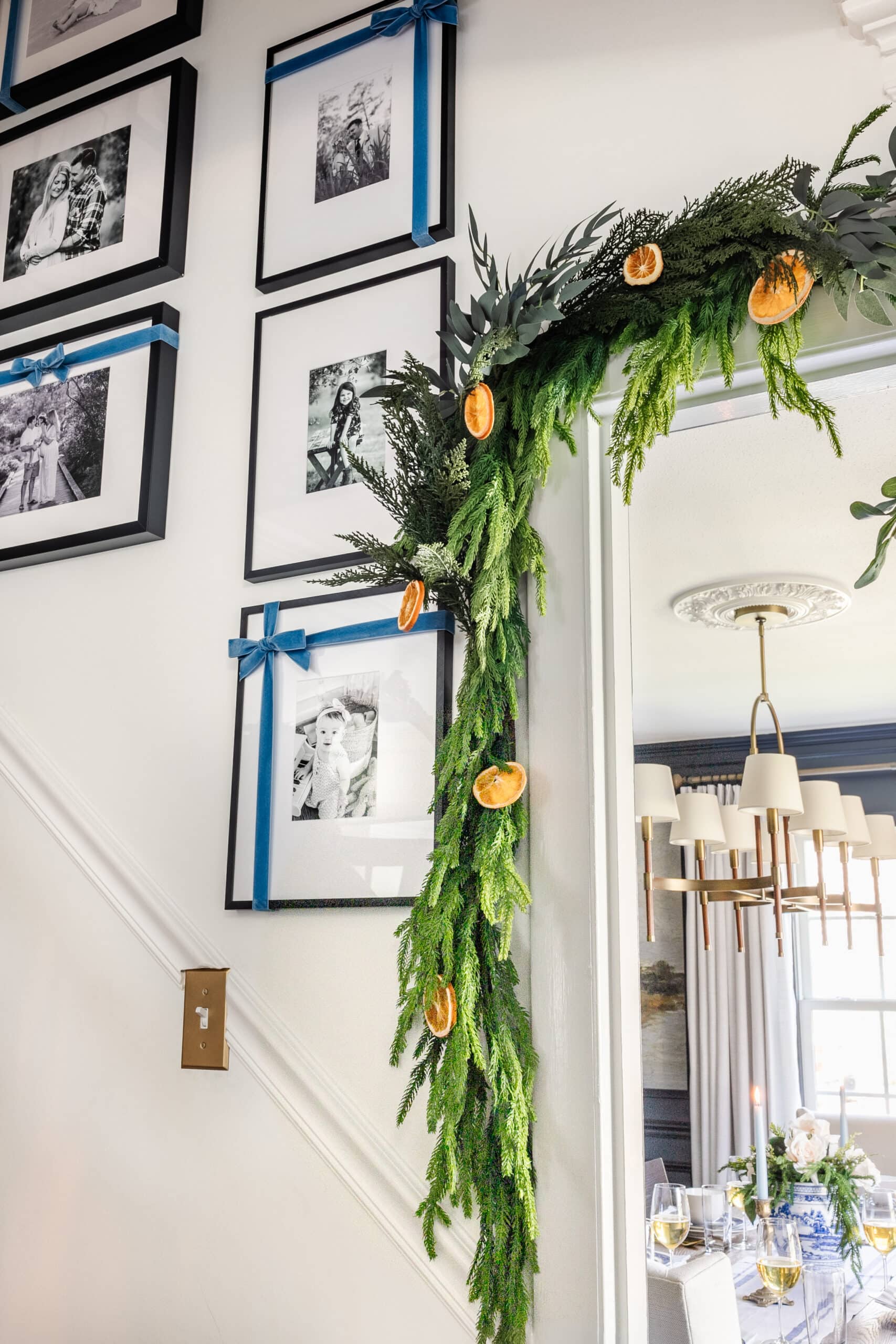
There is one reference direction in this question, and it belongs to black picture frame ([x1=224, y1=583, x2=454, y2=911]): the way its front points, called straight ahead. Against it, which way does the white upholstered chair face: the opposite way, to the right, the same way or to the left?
the opposite way

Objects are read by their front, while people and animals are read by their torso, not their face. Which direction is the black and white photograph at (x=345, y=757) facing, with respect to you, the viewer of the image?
facing the viewer and to the left of the viewer

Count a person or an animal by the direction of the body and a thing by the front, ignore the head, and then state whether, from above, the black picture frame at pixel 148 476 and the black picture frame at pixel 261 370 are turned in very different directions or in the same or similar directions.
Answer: same or similar directions

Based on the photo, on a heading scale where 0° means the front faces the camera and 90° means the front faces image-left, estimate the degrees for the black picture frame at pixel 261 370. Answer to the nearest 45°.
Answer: approximately 45°

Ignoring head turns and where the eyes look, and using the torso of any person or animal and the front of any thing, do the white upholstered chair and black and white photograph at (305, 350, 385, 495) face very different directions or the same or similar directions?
very different directions

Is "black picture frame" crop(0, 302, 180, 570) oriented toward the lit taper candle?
no

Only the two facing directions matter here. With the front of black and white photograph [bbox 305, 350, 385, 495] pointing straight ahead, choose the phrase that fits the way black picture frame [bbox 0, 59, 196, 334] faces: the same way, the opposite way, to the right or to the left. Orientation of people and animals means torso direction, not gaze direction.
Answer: the same way

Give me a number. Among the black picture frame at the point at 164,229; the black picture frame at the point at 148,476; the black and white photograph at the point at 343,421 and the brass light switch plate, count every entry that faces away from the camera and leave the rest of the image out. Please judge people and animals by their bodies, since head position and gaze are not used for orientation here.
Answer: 0

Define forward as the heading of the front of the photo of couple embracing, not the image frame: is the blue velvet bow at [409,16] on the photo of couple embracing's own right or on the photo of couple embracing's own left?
on the photo of couple embracing's own left

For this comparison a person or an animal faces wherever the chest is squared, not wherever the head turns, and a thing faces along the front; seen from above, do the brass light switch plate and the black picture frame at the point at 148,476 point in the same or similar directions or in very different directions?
same or similar directions

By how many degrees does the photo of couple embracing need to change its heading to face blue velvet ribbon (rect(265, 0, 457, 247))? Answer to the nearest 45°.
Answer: approximately 90° to its left

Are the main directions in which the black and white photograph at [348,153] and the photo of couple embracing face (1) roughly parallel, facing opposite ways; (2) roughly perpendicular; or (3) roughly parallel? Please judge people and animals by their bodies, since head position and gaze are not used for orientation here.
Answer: roughly parallel

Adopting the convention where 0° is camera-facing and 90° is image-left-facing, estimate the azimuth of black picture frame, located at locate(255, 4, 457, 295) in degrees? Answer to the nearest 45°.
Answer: approximately 45°
